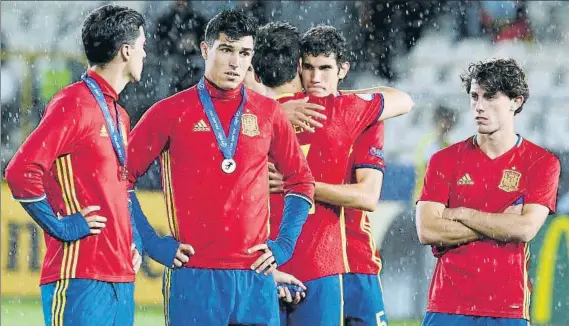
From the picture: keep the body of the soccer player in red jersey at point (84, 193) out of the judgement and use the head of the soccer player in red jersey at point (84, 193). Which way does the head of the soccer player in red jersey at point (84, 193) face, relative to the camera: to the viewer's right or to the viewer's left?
to the viewer's right
